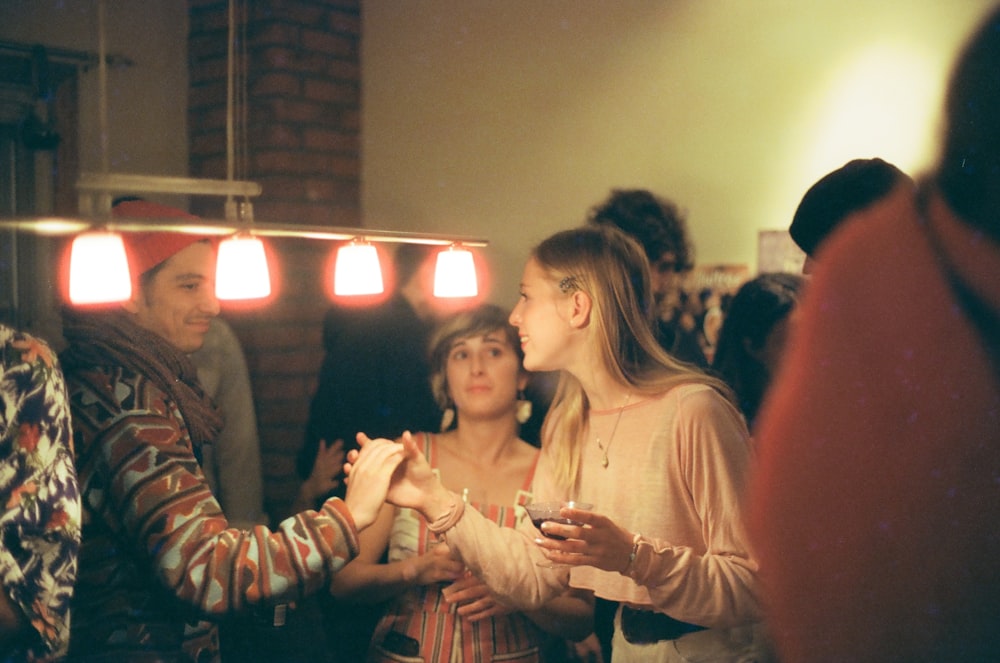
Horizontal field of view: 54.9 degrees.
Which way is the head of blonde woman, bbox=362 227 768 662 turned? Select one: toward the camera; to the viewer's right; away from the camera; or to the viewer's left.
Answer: to the viewer's left

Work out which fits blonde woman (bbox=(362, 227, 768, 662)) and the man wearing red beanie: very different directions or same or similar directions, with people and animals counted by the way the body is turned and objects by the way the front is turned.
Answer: very different directions

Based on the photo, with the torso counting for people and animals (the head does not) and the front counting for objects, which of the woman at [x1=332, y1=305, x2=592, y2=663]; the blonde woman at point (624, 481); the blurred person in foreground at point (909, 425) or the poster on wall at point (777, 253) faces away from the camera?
the blurred person in foreground

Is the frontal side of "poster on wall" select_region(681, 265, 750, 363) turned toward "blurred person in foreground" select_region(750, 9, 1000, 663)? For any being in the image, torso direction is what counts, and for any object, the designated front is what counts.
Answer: yes

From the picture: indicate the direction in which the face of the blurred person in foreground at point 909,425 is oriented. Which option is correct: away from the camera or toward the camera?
away from the camera

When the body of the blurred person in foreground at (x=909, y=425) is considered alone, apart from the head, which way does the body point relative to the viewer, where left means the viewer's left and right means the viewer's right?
facing away from the viewer

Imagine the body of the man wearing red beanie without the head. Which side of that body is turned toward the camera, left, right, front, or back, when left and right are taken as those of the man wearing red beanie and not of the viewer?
right

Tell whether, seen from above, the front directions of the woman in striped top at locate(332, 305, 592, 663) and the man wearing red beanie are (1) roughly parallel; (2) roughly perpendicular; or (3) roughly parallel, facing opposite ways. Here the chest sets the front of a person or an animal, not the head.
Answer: roughly perpendicular

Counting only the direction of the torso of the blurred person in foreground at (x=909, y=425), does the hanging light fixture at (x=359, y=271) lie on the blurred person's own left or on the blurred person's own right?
on the blurred person's own left

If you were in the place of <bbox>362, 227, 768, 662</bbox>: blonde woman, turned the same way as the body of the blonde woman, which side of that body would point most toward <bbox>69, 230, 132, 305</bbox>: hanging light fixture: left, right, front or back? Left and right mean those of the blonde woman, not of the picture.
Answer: front

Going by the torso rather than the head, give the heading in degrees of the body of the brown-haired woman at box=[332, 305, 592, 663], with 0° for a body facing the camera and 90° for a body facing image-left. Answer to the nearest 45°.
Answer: approximately 0°

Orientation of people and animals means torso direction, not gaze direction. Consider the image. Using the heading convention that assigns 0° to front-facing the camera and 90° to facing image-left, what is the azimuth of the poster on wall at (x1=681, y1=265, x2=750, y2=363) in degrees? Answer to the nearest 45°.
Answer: approximately 0°
